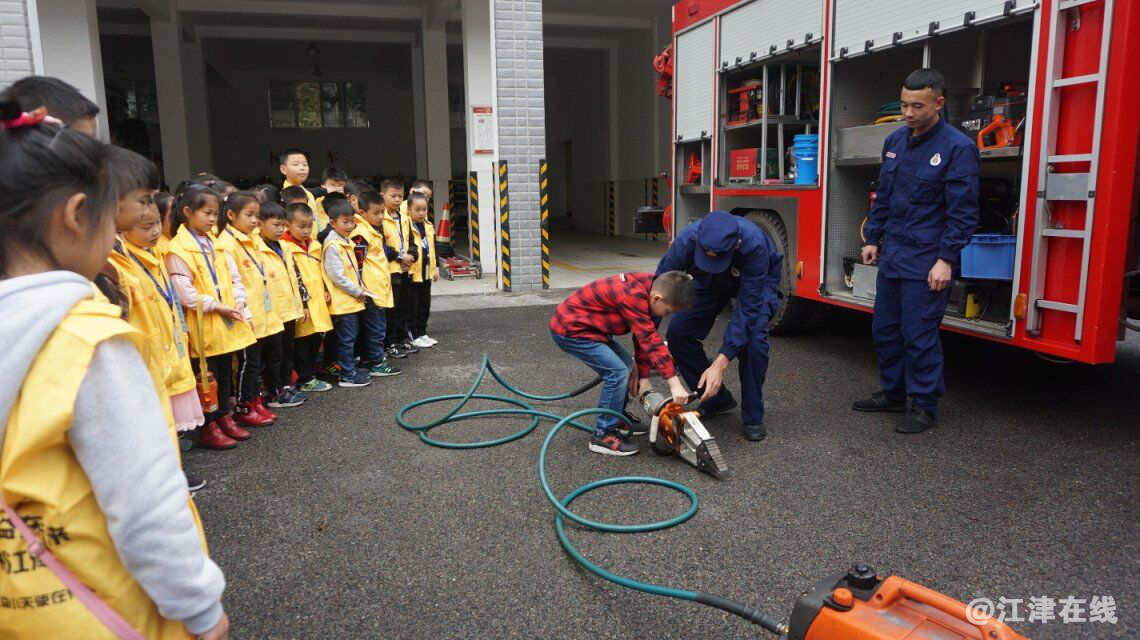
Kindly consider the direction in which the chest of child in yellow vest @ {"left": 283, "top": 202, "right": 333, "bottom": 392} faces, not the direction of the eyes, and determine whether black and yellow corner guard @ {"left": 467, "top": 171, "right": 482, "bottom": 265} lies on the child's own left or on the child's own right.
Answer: on the child's own left

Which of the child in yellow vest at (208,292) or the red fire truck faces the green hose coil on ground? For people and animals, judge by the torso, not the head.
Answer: the child in yellow vest

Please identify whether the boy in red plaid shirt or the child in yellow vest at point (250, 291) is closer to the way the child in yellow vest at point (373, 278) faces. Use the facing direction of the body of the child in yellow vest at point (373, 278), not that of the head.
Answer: the boy in red plaid shirt

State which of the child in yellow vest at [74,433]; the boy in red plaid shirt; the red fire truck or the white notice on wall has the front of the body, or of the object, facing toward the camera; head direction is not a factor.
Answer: the white notice on wall

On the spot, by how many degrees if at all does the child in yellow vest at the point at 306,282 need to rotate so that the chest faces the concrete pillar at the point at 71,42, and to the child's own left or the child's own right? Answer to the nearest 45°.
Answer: approximately 180°

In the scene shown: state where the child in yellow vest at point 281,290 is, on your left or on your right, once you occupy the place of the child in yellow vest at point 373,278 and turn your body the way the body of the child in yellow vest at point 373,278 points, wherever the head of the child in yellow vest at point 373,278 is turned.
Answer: on your right

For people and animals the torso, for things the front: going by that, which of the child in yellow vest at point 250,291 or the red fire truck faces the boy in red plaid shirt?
the child in yellow vest

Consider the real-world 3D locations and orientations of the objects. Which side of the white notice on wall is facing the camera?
front

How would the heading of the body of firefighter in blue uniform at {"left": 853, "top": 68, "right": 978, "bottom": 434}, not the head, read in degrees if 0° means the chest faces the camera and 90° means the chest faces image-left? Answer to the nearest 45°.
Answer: approximately 45°

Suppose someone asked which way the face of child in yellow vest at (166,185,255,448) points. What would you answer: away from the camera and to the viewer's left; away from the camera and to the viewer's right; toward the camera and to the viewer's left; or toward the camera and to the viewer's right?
toward the camera and to the viewer's right

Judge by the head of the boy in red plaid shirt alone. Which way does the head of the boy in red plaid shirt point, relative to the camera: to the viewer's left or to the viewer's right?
to the viewer's right

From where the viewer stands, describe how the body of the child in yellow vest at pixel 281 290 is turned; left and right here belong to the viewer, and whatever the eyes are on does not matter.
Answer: facing the viewer and to the right of the viewer

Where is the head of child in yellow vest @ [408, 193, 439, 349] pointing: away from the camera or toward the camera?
toward the camera

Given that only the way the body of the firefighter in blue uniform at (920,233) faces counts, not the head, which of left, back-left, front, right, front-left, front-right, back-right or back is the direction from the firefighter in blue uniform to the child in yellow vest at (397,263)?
front-right

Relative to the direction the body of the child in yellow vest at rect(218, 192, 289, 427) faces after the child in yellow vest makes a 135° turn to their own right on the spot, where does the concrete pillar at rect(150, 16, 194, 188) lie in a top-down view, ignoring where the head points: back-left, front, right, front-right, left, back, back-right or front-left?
right
